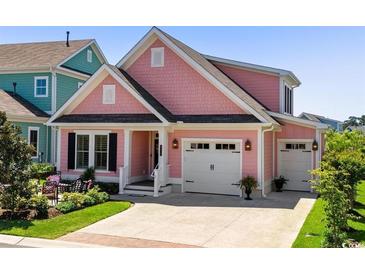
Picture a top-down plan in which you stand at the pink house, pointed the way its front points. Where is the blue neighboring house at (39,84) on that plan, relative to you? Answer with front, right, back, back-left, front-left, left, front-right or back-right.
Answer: back-right

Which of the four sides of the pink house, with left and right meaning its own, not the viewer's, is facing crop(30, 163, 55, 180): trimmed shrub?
right

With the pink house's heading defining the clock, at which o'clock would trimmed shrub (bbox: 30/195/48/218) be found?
The trimmed shrub is roughly at 1 o'clock from the pink house.

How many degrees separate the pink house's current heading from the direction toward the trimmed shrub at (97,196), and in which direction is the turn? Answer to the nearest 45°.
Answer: approximately 45° to its right

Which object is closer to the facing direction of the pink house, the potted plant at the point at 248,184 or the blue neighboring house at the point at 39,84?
the potted plant

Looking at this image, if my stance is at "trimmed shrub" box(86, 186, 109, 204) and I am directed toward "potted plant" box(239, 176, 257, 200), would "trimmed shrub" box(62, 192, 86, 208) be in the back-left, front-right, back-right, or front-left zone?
back-right

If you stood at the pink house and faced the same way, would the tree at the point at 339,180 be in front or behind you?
in front

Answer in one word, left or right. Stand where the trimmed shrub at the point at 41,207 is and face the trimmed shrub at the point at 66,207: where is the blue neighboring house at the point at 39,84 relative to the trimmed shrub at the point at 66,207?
left

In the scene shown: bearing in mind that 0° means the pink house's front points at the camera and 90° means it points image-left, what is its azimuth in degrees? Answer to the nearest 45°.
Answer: approximately 0°

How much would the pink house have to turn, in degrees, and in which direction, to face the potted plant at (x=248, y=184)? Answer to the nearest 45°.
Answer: approximately 45° to its left
